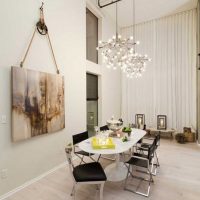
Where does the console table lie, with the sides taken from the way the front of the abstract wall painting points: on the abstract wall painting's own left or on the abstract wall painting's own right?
on the abstract wall painting's own left

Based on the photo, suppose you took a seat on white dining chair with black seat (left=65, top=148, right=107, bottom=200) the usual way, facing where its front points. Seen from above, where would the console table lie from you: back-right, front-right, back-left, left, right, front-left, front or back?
front-left

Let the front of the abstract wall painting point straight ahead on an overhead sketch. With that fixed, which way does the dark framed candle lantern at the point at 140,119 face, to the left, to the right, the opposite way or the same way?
to the right

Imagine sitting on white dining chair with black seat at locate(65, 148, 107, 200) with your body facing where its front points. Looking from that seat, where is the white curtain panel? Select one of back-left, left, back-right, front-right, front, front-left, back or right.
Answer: front-left

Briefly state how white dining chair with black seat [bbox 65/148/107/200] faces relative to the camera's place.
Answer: facing to the right of the viewer

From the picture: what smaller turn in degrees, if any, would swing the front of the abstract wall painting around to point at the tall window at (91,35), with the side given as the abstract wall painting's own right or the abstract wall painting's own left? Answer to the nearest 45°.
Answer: approximately 90° to the abstract wall painting's own left

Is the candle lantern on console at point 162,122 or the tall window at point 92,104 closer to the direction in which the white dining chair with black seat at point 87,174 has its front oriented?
the candle lantern on console

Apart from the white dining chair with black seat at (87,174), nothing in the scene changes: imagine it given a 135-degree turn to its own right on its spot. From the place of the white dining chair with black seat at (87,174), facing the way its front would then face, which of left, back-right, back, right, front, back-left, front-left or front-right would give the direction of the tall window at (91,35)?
back-right

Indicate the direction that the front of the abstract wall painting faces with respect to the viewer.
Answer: facing the viewer and to the right of the viewer
